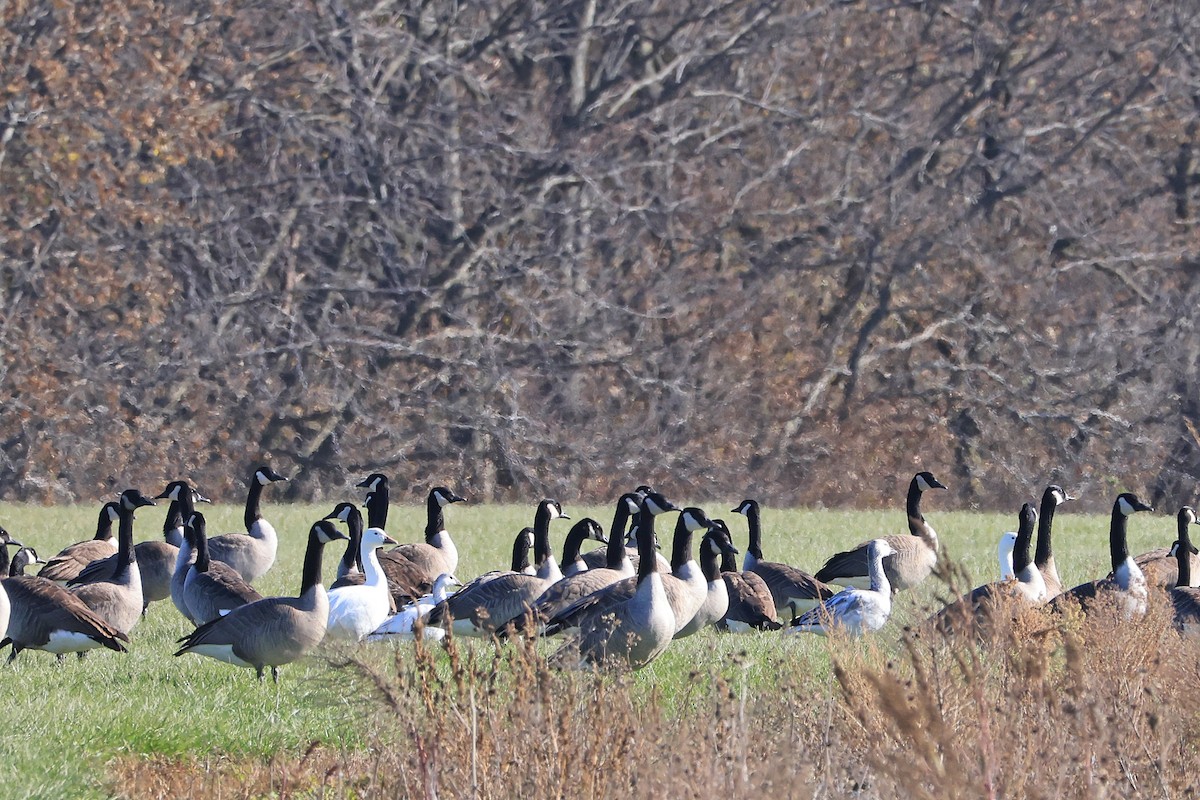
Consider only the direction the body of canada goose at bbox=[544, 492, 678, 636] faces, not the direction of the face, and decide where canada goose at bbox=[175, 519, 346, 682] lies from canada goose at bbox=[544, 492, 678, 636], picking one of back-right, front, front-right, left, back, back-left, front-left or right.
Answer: back

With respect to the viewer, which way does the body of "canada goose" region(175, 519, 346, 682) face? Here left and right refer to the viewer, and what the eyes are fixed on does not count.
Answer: facing to the right of the viewer

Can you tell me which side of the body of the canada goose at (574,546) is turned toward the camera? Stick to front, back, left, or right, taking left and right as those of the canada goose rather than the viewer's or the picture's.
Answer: right

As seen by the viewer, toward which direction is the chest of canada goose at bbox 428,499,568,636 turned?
to the viewer's right

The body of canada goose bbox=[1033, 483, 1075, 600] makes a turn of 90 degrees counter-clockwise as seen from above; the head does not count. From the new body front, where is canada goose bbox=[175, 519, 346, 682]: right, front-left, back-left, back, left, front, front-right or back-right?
back-left

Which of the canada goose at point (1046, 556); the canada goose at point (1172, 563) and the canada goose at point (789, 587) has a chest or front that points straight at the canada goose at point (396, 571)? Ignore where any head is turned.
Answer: the canada goose at point (789, 587)

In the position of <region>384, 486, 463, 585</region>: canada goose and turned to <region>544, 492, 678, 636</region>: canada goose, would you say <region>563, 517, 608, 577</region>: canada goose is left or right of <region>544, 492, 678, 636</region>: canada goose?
left

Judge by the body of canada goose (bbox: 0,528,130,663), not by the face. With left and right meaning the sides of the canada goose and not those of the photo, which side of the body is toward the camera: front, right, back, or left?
left

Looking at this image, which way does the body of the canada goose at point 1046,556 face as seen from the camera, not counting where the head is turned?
to the viewer's right

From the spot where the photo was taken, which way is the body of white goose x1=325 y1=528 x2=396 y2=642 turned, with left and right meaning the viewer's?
facing to the right of the viewer

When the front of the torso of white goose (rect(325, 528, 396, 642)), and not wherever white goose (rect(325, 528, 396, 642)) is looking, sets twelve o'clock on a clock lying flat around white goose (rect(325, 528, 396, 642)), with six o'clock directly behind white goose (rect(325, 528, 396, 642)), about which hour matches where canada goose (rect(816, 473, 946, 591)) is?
canada goose (rect(816, 473, 946, 591)) is roughly at 11 o'clock from white goose (rect(325, 528, 396, 642)).

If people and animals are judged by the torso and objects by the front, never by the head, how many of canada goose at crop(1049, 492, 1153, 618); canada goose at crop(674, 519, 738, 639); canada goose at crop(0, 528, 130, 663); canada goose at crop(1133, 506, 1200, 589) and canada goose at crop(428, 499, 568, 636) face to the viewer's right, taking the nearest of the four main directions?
4

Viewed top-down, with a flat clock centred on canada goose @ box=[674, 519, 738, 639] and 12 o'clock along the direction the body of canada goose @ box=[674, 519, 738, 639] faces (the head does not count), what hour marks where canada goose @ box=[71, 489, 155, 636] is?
canada goose @ box=[71, 489, 155, 636] is roughly at 6 o'clock from canada goose @ box=[674, 519, 738, 639].

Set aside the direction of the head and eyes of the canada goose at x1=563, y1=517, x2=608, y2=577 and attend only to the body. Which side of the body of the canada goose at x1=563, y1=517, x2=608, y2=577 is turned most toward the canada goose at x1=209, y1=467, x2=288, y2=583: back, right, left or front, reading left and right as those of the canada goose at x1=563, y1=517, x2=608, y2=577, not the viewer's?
back

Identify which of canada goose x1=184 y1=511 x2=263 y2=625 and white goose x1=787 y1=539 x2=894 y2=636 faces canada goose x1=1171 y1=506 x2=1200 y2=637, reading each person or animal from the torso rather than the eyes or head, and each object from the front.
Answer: white goose x1=787 y1=539 x2=894 y2=636

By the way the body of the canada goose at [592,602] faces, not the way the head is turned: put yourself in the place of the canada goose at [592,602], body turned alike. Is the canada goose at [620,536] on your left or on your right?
on your left
